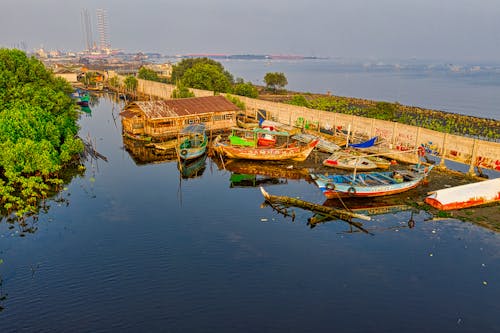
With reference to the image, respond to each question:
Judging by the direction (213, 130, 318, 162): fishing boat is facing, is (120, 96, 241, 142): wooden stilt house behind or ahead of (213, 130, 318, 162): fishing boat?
behind

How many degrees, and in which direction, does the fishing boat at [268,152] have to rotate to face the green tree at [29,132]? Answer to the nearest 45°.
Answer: approximately 180°

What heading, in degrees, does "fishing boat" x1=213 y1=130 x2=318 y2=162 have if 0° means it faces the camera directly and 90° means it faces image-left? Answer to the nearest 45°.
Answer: approximately 270°

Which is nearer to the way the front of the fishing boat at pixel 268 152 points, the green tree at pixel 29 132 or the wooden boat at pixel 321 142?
the wooden boat

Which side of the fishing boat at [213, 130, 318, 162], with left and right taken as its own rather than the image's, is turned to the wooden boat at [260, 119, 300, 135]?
left

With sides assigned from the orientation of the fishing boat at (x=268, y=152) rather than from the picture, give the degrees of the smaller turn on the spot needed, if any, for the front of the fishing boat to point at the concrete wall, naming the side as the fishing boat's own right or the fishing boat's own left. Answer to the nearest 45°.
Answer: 0° — it already faces it
